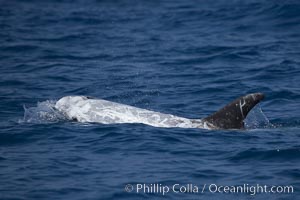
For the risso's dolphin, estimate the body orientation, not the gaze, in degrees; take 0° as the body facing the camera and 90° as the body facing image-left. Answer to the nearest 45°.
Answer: approximately 90°
